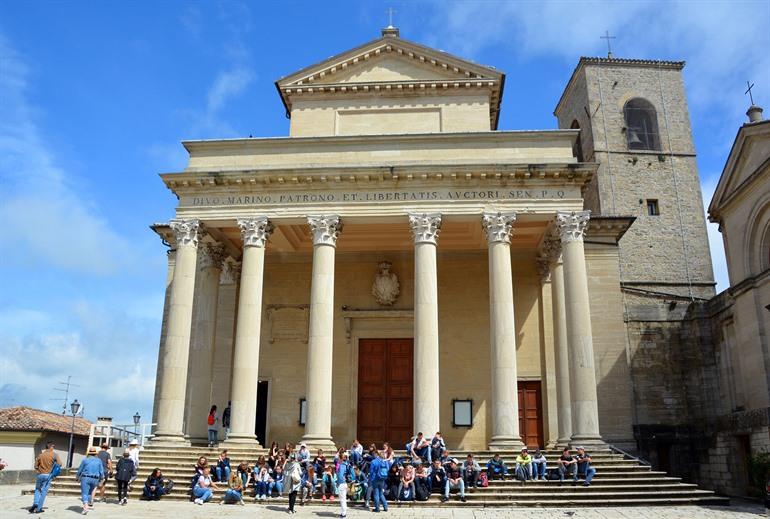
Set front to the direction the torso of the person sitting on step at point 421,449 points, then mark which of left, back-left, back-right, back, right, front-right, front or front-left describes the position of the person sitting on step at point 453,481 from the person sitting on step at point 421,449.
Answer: front-left

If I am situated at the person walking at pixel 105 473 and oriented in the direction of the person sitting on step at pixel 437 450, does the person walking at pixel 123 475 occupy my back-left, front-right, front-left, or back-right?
front-right

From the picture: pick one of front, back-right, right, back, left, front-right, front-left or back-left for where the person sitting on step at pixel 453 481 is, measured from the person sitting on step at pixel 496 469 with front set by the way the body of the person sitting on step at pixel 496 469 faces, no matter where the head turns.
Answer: front-right

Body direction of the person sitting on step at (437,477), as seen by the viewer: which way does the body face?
toward the camera

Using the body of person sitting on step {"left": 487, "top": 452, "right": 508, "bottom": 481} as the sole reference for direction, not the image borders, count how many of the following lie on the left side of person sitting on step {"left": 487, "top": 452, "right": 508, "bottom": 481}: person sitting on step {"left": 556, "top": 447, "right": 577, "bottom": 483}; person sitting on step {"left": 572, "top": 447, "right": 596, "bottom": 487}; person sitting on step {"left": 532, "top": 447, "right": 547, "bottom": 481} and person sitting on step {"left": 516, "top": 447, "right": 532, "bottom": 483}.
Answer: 4

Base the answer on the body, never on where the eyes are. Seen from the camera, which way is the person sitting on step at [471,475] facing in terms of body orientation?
toward the camera

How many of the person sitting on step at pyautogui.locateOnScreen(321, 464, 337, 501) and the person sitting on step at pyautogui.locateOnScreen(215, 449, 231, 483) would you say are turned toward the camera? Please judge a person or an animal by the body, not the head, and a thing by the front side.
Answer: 2

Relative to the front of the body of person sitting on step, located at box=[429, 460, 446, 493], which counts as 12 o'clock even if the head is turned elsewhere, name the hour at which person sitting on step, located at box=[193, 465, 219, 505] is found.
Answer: person sitting on step, located at box=[193, 465, 219, 505] is roughly at 3 o'clock from person sitting on step, located at box=[429, 460, 446, 493].

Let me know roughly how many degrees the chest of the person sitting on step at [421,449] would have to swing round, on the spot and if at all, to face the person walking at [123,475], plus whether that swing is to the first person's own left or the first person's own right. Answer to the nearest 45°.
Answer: approximately 90° to the first person's own right

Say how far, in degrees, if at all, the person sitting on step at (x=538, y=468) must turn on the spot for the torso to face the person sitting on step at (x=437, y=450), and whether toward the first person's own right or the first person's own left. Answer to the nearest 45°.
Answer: approximately 90° to the first person's own right

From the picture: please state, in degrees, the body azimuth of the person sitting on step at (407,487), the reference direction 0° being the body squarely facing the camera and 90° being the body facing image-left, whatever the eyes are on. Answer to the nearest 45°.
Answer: approximately 0°
